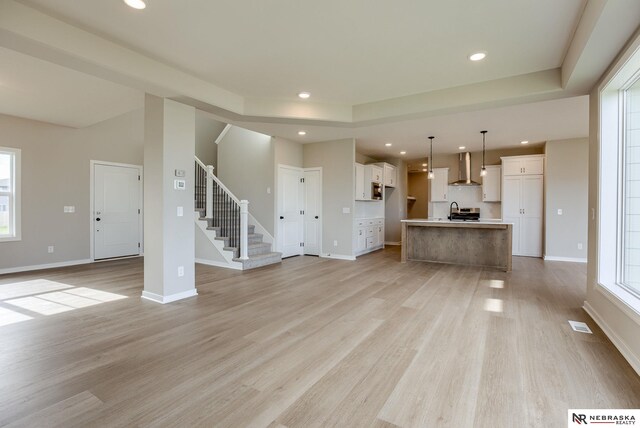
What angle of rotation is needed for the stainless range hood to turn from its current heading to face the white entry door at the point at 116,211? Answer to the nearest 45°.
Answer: approximately 45° to its right

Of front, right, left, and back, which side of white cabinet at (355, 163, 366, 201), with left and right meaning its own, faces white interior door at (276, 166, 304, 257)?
right

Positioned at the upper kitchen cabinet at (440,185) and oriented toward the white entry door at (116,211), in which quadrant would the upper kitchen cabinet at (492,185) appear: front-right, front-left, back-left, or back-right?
back-left

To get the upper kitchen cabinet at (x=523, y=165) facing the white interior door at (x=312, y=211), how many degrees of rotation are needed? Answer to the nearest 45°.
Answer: approximately 45° to its right

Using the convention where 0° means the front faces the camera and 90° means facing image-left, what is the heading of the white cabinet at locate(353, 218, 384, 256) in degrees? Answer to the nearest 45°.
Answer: approximately 315°

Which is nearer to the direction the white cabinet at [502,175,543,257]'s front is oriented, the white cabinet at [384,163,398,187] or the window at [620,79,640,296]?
the window

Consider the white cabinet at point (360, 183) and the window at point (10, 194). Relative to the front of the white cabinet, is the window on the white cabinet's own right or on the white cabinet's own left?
on the white cabinet's own right

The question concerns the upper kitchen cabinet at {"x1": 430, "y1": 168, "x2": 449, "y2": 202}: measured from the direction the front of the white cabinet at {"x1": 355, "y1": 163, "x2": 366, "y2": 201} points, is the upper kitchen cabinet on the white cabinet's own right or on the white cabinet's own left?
on the white cabinet's own left

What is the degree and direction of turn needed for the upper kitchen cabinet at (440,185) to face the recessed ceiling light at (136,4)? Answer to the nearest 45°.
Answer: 0° — it already faces it

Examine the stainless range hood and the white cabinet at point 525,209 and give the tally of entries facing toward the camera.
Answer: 2

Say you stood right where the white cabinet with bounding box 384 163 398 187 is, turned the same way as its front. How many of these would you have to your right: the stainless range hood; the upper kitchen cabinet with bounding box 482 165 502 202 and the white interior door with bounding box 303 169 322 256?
1

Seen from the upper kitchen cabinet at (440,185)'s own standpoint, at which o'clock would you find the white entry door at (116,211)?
The white entry door is roughly at 2 o'clock from the upper kitchen cabinet.
